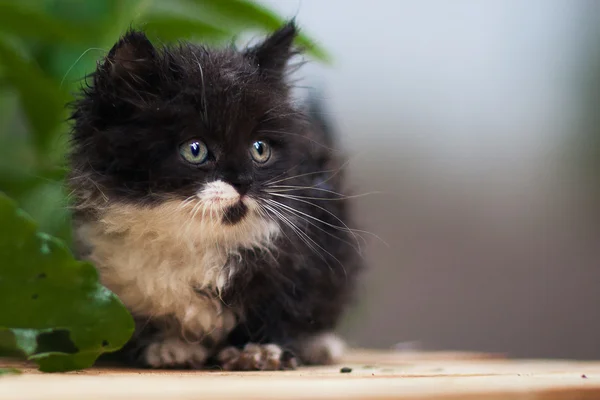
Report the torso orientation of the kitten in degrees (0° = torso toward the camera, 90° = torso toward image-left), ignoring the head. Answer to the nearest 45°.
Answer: approximately 45°

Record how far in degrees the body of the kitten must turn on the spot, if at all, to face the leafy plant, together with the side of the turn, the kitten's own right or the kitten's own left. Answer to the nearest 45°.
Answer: approximately 90° to the kitten's own right
